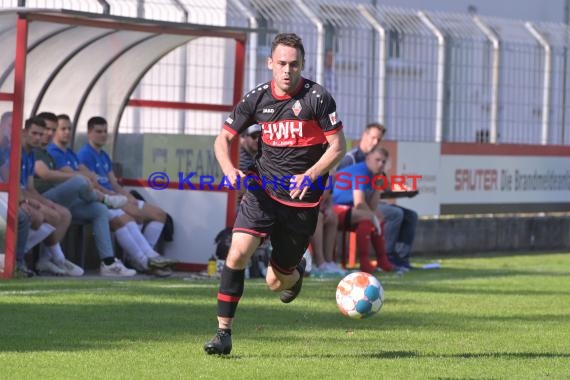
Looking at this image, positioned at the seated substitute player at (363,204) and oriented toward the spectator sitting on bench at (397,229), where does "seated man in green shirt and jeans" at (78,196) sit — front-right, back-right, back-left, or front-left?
back-left

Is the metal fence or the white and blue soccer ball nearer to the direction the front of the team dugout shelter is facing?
the white and blue soccer ball

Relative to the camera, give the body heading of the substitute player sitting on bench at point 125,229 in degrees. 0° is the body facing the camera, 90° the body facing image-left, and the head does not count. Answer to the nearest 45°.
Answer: approximately 315°

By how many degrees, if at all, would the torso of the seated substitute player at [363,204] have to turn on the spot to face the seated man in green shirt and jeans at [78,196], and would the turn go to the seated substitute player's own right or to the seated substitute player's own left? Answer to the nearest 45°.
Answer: approximately 90° to the seated substitute player's own right

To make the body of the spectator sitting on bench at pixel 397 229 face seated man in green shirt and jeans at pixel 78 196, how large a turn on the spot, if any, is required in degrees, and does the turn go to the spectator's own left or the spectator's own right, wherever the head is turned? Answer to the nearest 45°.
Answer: approximately 90° to the spectator's own right

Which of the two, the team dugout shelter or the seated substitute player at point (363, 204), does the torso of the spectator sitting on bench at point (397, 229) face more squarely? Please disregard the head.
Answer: the seated substitute player
